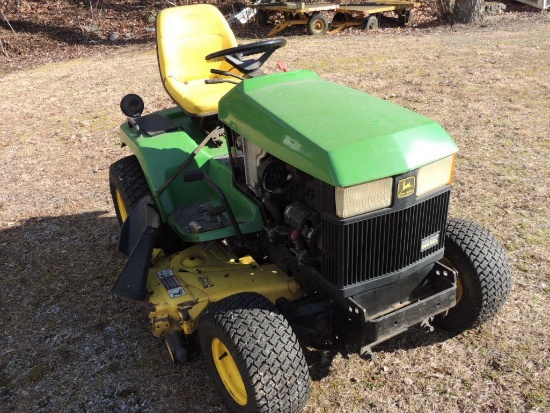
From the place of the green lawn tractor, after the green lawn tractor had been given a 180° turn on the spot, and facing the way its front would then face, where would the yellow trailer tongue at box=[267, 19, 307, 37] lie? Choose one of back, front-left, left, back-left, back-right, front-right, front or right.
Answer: front-right

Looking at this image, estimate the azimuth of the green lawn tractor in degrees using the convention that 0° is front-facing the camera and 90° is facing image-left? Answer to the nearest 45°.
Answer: approximately 315°

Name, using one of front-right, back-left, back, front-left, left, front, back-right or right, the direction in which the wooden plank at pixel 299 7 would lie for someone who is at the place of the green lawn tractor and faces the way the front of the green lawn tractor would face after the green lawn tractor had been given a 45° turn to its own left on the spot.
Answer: left
